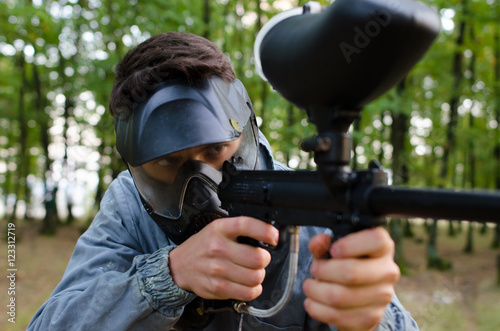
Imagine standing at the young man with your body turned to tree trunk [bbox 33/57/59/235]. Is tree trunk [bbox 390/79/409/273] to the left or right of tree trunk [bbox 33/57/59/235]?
right

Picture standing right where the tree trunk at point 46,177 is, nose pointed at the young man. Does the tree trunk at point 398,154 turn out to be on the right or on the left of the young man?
left

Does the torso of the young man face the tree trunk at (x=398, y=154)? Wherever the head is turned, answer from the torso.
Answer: no

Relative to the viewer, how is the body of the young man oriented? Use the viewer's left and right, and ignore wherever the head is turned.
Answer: facing the viewer and to the right of the viewer

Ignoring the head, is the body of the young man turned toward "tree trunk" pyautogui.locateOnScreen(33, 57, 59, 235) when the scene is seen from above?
no

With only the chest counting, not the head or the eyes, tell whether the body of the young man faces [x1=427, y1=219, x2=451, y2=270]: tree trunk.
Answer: no

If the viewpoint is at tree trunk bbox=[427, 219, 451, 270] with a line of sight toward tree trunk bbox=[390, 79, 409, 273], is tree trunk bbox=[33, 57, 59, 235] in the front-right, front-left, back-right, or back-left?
front-right

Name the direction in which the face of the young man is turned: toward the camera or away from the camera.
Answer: toward the camera
